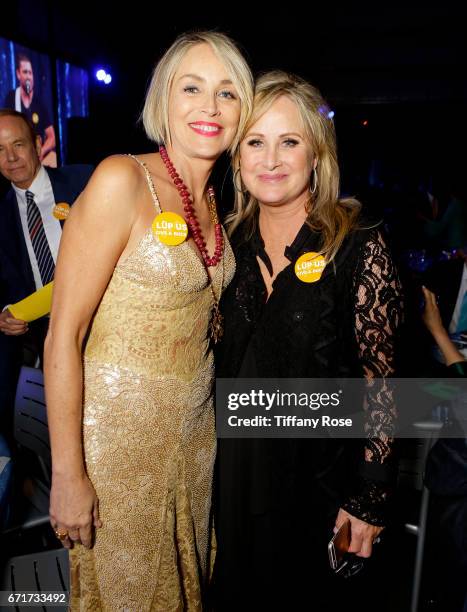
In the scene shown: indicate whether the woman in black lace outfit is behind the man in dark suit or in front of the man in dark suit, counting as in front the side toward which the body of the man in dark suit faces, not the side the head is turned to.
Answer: in front

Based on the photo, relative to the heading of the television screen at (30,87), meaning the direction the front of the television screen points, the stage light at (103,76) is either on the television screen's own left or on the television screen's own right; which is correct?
on the television screen's own left

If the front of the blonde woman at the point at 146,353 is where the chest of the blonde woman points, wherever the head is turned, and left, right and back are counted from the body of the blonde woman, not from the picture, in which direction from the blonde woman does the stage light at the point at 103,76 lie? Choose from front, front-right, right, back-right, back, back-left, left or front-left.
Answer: back-left

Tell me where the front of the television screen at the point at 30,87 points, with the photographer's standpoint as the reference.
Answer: facing the viewer and to the right of the viewer

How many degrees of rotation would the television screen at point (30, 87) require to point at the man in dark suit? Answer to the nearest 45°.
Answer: approximately 45° to its right

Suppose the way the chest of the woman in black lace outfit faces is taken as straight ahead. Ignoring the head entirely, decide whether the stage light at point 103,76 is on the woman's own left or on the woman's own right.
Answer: on the woman's own right
